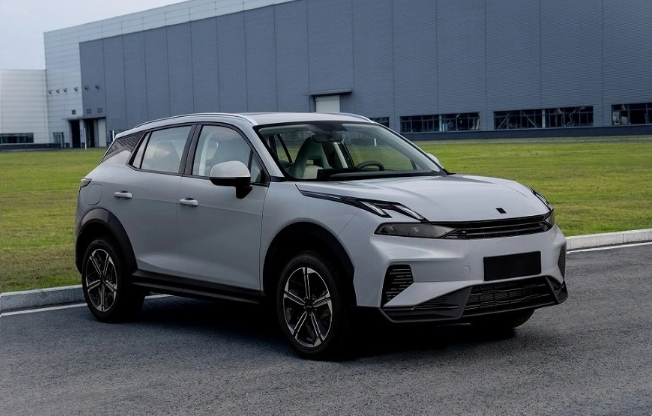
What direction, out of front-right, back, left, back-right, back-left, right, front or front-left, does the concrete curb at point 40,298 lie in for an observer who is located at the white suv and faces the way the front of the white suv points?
back

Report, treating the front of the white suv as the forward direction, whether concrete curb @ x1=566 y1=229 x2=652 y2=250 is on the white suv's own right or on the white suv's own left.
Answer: on the white suv's own left

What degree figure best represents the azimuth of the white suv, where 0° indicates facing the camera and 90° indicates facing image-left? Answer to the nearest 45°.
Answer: approximately 315°
